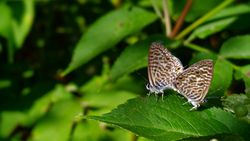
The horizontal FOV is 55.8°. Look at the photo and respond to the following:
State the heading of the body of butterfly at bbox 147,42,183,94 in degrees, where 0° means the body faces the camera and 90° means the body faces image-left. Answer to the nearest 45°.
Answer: approximately 90°

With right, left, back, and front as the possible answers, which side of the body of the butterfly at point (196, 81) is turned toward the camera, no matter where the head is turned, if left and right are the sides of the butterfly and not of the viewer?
right

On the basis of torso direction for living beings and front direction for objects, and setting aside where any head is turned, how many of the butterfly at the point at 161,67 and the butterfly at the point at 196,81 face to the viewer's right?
1

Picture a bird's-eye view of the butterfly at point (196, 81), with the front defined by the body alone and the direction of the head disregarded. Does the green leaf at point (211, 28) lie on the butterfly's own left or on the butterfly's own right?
on the butterfly's own left

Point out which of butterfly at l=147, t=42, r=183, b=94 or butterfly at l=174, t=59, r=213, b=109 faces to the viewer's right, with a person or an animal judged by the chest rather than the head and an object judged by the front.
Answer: butterfly at l=174, t=59, r=213, b=109

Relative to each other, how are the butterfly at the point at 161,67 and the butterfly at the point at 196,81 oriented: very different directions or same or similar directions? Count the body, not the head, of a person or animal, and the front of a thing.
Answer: very different directions

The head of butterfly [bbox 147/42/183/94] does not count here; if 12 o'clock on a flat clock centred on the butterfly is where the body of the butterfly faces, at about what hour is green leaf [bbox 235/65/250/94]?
The green leaf is roughly at 5 o'clock from the butterfly.
